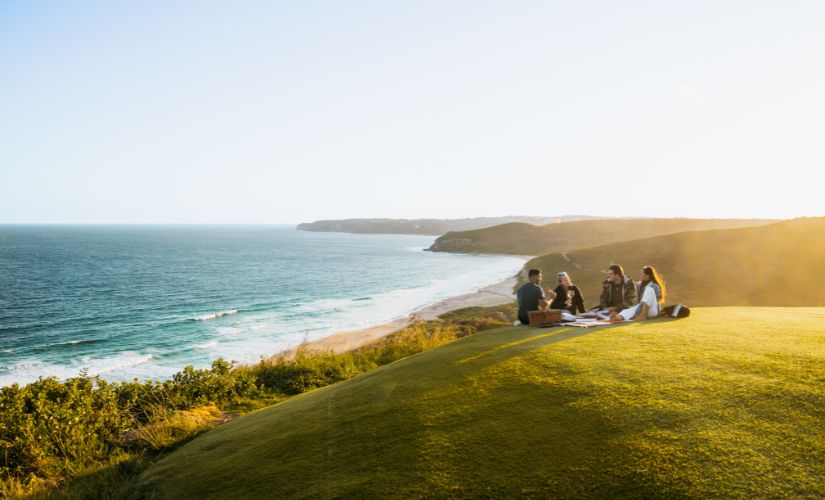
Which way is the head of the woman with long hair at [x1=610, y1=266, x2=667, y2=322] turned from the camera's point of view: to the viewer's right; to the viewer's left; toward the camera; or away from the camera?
to the viewer's left

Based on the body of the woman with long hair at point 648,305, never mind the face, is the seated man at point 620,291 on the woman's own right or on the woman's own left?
on the woman's own right

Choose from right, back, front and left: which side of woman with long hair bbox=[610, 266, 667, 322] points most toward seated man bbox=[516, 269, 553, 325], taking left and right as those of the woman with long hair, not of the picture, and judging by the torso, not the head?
front

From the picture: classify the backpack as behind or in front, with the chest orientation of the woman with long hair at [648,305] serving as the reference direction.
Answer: behind

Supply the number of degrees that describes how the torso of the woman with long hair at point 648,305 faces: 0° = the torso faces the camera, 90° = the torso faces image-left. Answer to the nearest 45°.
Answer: approximately 90°

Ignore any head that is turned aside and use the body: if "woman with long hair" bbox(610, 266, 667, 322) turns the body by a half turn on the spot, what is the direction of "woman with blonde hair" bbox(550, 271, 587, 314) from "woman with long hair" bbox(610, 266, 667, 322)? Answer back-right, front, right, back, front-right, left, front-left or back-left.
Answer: back-left

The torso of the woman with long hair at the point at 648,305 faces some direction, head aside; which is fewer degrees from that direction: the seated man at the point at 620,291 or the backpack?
the seated man
